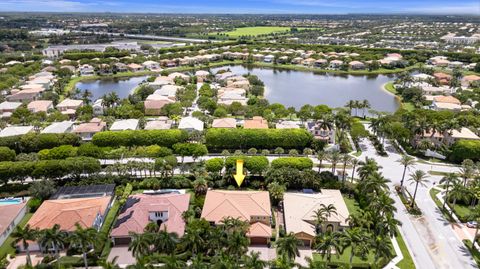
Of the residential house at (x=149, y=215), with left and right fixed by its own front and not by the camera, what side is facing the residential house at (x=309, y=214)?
left

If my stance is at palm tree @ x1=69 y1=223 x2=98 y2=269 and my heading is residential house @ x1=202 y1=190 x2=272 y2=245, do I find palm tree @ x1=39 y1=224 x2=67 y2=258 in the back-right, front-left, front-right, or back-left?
back-left

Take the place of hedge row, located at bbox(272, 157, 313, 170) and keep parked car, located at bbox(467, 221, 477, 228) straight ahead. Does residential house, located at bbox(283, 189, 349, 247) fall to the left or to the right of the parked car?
right

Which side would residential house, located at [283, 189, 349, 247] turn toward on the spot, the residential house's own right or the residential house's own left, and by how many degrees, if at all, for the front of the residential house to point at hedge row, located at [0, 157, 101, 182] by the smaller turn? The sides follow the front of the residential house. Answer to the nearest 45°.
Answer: approximately 90° to the residential house's own right

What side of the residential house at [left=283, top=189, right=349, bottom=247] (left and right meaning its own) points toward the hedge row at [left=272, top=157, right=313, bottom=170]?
back

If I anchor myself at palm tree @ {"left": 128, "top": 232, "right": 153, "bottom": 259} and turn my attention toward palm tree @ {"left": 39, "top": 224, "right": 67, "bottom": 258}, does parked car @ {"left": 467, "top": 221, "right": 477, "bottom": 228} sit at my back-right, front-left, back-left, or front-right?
back-right

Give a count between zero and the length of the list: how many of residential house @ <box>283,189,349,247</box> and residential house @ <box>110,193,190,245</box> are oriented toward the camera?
2

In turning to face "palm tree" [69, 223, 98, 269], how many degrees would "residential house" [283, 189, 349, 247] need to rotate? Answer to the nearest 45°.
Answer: approximately 45° to its right

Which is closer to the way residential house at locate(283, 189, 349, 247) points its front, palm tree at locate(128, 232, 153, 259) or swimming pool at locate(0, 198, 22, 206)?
the palm tree

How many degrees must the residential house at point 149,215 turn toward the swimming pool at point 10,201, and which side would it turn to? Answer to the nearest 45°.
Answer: approximately 135° to its right

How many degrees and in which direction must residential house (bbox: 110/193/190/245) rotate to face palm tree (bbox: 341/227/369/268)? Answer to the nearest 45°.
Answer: approximately 45° to its left

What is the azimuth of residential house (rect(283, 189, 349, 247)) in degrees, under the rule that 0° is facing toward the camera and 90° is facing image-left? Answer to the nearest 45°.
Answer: approximately 0°
